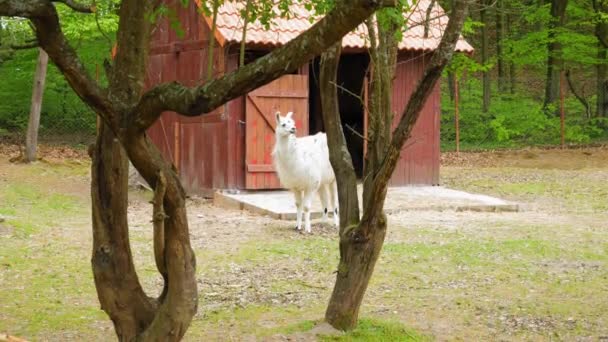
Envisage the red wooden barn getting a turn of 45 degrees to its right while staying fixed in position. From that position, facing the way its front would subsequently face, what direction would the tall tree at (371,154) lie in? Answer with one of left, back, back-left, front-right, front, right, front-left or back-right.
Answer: front-left

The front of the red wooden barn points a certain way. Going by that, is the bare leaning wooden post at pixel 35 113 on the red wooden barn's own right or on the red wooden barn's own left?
on the red wooden barn's own right

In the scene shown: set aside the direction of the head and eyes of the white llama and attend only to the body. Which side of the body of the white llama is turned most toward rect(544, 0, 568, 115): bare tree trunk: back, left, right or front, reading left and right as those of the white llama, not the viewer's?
back

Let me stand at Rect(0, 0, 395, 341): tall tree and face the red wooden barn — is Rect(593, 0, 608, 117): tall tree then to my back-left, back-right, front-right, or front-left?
front-right

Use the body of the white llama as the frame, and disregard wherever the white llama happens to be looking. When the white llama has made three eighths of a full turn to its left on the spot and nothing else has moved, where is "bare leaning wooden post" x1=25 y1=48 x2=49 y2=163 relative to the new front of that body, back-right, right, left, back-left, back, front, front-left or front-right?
back-left

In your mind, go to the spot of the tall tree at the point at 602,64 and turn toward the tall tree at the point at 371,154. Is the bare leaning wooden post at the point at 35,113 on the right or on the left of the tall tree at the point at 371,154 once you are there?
right

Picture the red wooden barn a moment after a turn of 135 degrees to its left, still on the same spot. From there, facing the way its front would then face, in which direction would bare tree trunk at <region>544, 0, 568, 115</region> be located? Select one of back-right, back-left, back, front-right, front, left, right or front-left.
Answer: front

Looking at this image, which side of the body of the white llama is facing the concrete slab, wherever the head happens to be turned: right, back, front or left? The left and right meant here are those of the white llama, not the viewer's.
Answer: back

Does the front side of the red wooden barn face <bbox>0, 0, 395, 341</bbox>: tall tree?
yes

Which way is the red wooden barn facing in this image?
toward the camera

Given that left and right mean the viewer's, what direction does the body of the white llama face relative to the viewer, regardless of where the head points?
facing the viewer and to the left of the viewer

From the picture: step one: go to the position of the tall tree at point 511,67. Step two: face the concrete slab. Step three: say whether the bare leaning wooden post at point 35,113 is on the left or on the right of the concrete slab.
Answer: right

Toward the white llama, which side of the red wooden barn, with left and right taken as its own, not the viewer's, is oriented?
front

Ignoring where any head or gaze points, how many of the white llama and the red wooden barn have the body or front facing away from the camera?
0
